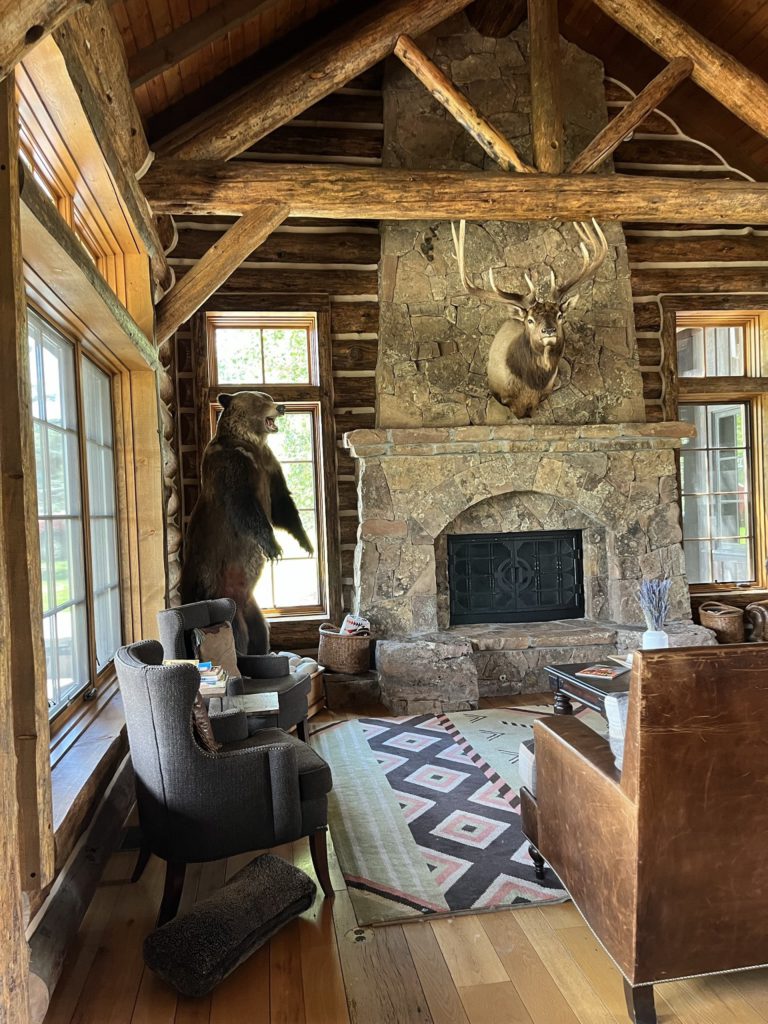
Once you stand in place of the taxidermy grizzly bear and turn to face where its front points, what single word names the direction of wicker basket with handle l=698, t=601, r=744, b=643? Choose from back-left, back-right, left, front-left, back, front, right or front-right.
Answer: front

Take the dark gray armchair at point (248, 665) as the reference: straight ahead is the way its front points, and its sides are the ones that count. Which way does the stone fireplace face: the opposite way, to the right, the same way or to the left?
to the right

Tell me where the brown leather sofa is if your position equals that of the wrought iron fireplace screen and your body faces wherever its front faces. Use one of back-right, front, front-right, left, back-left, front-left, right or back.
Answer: front

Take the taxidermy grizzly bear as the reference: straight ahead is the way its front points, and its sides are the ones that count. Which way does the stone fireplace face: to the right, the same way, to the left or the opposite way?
to the right

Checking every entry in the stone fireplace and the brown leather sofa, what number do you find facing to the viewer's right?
0

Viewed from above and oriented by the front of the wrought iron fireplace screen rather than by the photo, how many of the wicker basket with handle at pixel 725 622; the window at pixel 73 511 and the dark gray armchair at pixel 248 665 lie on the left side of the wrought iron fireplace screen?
1

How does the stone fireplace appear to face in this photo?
toward the camera

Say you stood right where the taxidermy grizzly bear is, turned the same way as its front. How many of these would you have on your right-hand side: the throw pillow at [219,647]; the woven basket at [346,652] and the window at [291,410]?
1

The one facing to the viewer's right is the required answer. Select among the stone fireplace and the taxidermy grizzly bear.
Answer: the taxidermy grizzly bear

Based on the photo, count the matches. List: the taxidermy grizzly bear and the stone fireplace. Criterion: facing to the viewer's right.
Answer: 1

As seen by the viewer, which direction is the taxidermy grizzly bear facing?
to the viewer's right

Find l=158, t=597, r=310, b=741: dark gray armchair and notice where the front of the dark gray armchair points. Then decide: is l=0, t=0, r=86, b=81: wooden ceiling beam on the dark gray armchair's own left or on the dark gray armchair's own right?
on the dark gray armchair's own right

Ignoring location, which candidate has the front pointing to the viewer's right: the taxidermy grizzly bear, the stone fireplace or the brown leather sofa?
the taxidermy grizzly bear

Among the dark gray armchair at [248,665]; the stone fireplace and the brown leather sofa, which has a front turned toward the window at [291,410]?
the brown leather sofa

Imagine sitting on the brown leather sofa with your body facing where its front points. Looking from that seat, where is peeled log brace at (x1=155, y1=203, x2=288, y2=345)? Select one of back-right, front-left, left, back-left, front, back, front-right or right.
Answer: front

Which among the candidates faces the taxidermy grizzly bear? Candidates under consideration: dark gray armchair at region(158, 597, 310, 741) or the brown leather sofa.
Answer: the brown leather sofa

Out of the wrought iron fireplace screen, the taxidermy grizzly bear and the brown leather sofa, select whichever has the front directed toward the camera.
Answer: the wrought iron fireplace screen
